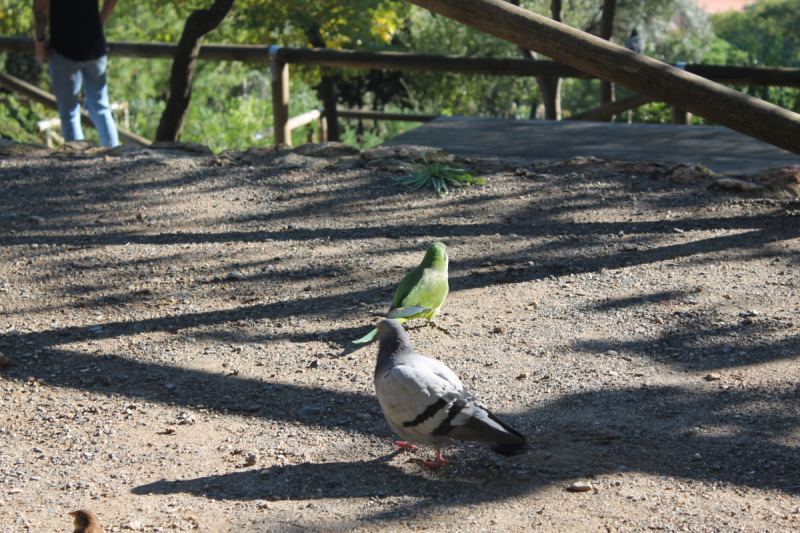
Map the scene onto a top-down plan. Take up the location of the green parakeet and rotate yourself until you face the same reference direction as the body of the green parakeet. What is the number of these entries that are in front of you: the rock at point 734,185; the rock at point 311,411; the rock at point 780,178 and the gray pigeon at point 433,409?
2

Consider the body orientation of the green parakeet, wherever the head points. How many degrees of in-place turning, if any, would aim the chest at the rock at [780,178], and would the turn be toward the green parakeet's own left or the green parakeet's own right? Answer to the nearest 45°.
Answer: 0° — it already faces it

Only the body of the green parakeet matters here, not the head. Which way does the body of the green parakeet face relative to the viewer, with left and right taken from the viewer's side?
facing away from the viewer and to the right of the viewer

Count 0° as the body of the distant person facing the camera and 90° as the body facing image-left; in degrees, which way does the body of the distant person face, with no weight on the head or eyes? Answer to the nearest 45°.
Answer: approximately 180°

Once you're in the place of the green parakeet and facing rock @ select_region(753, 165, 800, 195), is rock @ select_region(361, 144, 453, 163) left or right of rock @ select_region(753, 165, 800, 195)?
left

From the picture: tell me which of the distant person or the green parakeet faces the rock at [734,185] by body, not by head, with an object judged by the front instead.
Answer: the green parakeet

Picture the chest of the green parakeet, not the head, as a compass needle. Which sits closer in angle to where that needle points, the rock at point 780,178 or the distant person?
the rock

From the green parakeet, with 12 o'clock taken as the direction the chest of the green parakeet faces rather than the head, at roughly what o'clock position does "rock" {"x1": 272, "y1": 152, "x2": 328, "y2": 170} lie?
The rock is roughly at 10 o'clock from the green parakeet.
